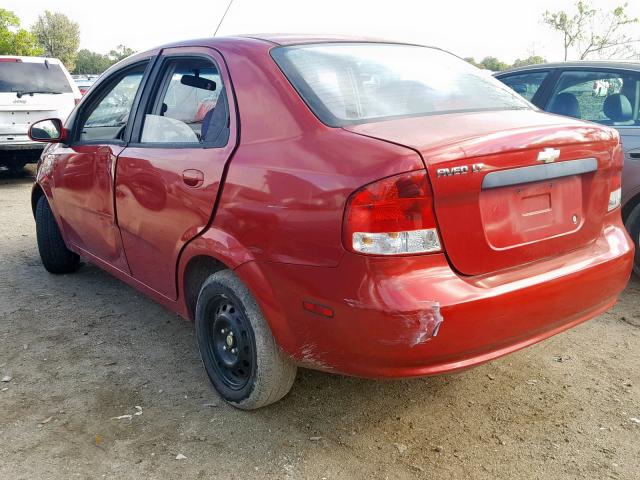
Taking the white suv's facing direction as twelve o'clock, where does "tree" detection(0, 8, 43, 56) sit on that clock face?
The tree is roughly at 12 o'clock from the white suv.

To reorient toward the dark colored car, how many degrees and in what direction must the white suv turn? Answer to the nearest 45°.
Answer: approximately 135° to its right

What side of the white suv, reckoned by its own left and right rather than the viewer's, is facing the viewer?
back

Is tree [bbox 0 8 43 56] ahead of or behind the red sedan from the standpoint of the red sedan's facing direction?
ahead

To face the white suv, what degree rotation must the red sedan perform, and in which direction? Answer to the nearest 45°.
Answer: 0° — it already faces it

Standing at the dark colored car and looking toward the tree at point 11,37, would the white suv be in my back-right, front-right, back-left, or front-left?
front-left

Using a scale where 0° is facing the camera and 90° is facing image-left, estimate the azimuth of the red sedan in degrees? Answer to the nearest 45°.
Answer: approximately 135°

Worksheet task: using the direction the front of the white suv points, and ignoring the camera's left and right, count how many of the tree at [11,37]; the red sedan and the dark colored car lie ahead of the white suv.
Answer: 1

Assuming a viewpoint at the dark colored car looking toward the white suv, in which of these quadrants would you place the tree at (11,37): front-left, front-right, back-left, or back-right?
front-right

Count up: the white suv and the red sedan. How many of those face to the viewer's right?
0

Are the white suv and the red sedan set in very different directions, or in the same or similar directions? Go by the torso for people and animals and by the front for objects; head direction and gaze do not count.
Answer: same or similar directions

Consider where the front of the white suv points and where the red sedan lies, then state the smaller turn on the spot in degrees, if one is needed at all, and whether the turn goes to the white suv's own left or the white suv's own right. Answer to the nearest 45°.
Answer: approximately 180°

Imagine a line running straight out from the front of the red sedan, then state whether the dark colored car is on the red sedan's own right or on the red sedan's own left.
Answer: on the red sedan's own right
